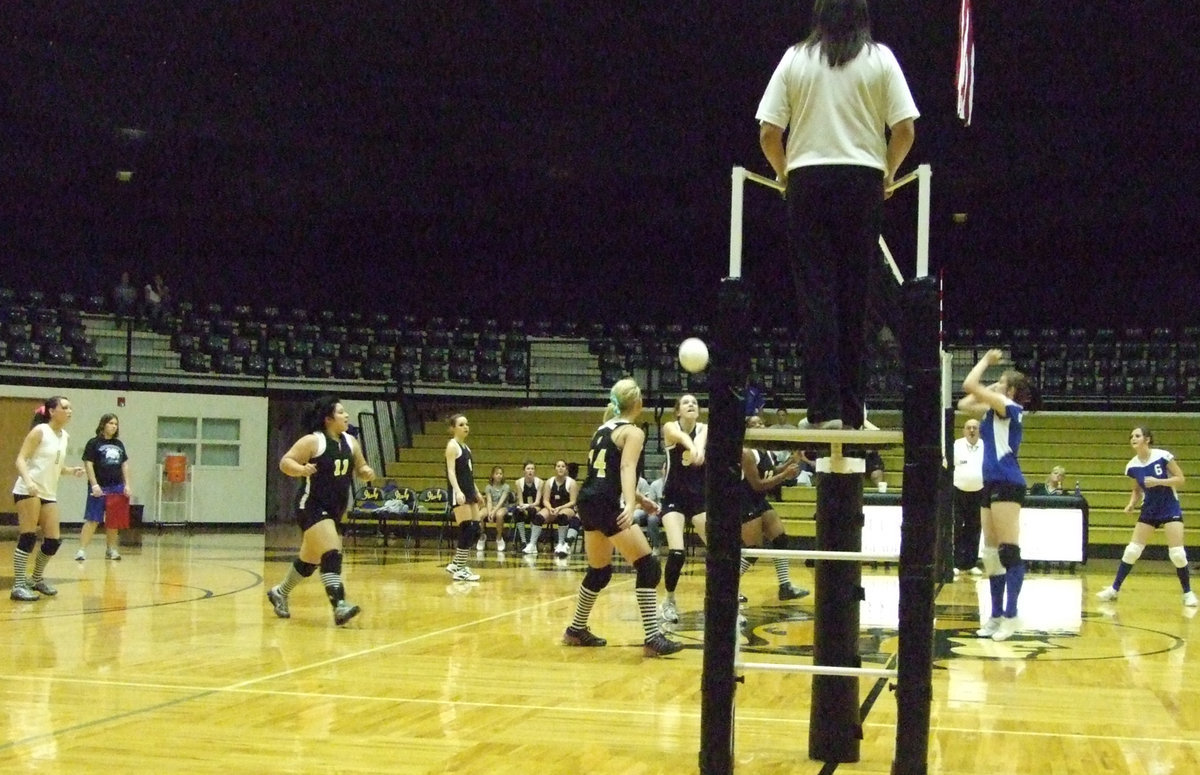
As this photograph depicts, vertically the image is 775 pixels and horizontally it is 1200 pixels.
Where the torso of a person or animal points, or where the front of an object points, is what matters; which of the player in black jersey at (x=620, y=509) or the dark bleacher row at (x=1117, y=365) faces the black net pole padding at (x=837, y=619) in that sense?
the dark bleacher row

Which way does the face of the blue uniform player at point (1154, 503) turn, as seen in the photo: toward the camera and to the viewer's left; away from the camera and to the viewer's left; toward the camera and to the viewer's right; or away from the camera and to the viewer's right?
toward the camera and to the viewer's left

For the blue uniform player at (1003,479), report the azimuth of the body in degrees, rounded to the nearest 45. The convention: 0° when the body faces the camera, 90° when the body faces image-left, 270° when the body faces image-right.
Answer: approximately 90°

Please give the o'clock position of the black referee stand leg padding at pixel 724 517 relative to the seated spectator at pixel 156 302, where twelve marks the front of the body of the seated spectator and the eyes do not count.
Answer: The black referee stand leg padding is roughly at 12 o'clock from the seated spectator.

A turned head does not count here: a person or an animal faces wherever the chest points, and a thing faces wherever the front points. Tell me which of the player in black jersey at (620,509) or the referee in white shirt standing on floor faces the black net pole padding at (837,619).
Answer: the referee in white shirt standing on floor

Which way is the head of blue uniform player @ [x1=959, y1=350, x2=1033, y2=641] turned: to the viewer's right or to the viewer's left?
to the viewer's left

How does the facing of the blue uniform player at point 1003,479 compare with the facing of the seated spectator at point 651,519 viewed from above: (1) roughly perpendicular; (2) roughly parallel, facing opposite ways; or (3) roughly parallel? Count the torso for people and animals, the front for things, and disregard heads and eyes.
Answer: roughly perpendicular

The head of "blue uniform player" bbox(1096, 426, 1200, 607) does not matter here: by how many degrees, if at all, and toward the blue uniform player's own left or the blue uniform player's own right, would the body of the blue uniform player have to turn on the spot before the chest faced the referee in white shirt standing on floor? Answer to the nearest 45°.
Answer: approximately 90° to the blue uniform player's own right

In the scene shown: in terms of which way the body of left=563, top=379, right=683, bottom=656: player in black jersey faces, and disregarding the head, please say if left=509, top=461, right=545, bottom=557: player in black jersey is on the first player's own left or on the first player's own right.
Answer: on the first player's own left

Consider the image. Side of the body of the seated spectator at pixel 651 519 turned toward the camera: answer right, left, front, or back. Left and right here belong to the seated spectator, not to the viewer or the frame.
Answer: front

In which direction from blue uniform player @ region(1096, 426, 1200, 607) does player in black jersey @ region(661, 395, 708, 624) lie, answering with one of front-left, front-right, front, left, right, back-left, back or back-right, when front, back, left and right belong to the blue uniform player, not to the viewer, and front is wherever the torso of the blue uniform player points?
front

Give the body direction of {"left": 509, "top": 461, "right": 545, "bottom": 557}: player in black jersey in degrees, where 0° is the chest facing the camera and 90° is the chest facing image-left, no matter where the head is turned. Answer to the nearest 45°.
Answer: approximately 0°

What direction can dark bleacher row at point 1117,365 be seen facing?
toward the camera

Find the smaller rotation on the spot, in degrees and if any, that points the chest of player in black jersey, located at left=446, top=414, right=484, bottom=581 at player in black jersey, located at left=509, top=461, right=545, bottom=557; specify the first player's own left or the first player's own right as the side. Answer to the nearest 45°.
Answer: approximately 135° to the first player's own left

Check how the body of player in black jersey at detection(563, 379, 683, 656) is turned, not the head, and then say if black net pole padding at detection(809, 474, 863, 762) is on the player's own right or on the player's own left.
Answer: on the player's own right

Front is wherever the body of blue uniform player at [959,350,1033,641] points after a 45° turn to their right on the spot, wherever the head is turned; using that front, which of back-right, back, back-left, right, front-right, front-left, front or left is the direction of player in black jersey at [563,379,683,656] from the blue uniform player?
left
